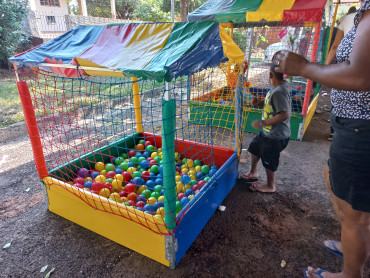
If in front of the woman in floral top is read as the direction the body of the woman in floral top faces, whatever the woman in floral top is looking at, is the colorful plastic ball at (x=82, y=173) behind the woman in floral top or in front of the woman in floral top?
in front

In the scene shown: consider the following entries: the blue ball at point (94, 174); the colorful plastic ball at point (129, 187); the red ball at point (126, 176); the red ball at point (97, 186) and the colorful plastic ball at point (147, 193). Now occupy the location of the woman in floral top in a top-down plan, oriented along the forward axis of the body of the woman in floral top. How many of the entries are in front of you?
5

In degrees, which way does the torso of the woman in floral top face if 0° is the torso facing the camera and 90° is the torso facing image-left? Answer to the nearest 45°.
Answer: approximately 90°

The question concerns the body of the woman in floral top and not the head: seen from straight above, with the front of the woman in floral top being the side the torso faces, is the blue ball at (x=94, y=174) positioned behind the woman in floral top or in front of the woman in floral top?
in front

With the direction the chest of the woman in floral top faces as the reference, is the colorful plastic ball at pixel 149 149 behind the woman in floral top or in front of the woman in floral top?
in front

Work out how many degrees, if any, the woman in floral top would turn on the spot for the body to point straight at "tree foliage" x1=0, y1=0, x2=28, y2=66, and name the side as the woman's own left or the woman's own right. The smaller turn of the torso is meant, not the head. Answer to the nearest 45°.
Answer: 0° — they already face it

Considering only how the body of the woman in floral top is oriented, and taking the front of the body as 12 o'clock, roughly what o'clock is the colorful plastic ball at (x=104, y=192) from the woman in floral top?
The colorful plastic ball is roughly at 12 o'clock from the woman in floral top.

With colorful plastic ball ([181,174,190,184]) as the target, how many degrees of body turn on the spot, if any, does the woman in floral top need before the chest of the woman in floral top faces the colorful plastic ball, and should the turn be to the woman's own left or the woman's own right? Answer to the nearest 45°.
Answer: approximately 45° to the woman's own right

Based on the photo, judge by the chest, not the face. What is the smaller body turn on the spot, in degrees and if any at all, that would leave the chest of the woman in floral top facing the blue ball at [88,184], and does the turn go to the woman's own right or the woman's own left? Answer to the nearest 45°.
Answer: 0° — they already face it
